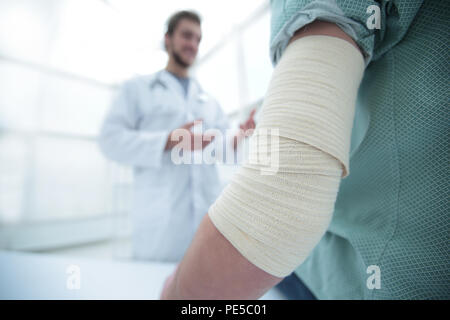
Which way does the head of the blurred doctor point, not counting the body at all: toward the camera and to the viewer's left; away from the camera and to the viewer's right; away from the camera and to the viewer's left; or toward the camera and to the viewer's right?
toward the camera and to the viewer's right
